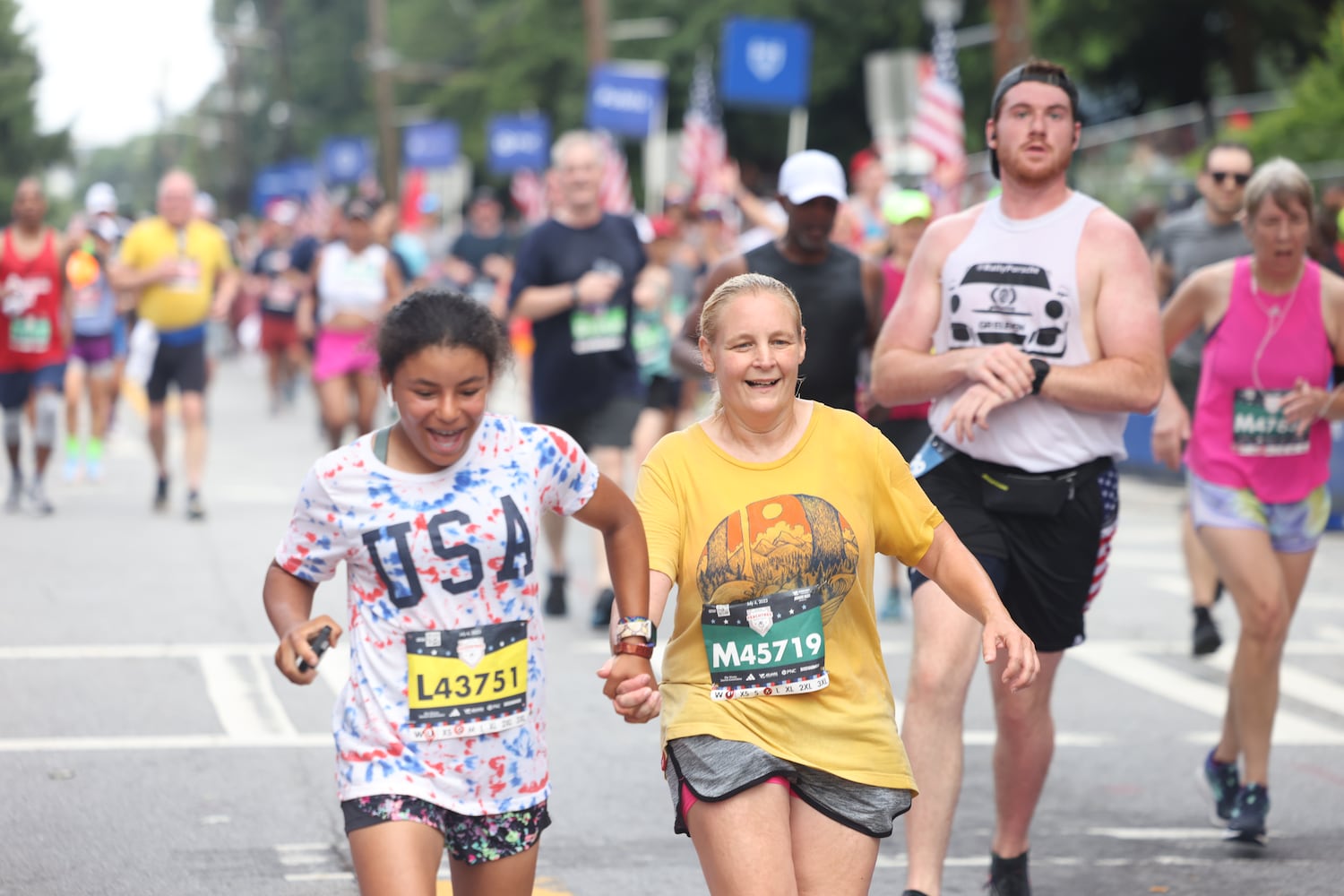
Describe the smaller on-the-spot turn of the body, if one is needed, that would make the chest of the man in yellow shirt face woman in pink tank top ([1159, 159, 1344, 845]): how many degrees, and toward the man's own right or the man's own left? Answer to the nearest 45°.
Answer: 0° — they already face them

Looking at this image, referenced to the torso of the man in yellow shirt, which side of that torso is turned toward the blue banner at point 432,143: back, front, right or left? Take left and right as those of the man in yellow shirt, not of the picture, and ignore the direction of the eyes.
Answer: back

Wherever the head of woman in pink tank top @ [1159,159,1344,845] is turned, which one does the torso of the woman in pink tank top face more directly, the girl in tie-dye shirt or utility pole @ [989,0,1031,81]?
the girl in tie-dye shirt

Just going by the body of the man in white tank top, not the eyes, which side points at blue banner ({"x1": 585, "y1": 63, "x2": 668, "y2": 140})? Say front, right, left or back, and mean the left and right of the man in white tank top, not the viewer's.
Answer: back

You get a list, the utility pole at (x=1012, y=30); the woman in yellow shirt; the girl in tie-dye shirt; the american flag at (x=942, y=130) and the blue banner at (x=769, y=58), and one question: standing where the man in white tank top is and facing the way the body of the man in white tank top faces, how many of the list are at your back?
3

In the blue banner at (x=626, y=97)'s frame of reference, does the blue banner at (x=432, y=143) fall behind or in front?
behind

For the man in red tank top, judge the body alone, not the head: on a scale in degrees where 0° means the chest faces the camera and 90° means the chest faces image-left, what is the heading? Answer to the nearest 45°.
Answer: approximately 0°

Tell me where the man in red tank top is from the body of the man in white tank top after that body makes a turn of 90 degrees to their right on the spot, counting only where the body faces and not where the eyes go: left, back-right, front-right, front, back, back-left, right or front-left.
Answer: front-right

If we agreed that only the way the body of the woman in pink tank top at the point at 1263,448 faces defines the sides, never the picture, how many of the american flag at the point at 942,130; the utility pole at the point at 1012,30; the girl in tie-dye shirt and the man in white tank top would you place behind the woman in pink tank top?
2
